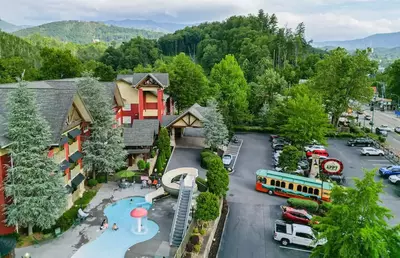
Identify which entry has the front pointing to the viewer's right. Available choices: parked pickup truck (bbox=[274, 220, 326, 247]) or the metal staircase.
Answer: the parked pickup truck

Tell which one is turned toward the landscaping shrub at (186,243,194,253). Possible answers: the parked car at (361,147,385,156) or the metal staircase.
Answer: the metal staircase

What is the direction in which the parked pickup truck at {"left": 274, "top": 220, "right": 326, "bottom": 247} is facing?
to the viewer's right

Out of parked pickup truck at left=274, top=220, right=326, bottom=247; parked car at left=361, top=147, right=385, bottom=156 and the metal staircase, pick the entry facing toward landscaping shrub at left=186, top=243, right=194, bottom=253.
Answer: the metal staircase

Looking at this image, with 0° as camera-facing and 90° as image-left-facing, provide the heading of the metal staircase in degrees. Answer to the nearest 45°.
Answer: approximately 0°

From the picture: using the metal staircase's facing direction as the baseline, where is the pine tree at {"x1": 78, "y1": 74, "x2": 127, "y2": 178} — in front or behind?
behind

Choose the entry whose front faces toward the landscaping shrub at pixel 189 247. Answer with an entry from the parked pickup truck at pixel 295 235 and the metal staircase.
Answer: the metal staircase
